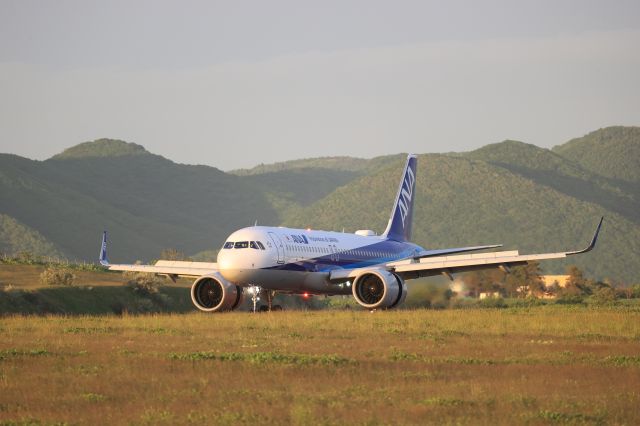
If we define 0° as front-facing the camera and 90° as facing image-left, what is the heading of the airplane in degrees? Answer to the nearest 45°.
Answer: approximately 45°
